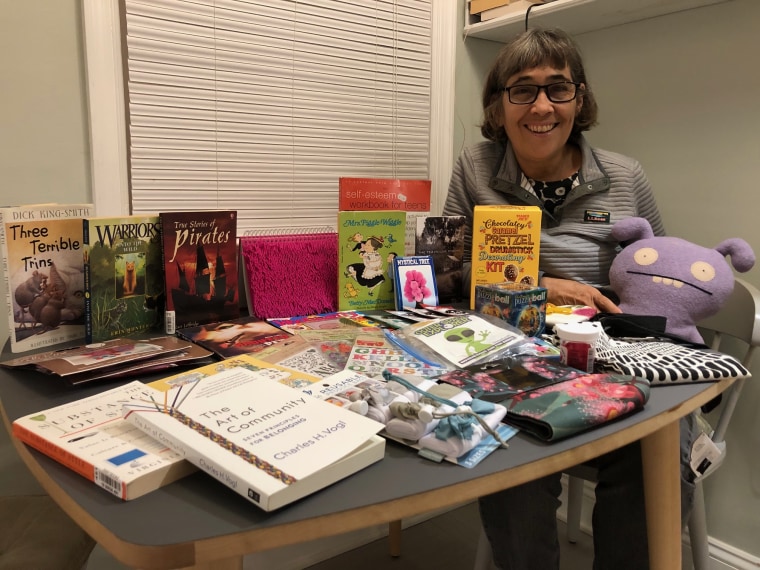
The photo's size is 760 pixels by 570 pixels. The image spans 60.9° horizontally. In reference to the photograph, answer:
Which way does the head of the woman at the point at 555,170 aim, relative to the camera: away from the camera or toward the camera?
toward the camera

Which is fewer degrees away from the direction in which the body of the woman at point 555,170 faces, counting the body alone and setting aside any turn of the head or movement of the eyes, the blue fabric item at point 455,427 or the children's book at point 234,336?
the blue fabric item

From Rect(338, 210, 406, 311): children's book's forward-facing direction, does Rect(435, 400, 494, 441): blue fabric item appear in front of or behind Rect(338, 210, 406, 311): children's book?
in front

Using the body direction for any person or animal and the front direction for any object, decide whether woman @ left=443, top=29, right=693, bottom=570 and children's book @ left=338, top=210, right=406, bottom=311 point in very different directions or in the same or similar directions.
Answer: same or similar directions

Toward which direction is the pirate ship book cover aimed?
toward the camera

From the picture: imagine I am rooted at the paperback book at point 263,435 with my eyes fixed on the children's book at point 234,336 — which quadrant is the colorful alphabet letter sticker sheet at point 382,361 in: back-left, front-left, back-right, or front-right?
front-right

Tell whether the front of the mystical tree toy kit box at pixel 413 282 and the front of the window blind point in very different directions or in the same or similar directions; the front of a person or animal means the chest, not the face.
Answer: same or similar directions

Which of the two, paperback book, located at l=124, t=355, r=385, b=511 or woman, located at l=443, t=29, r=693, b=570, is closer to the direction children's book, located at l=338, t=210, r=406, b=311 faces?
the paperback book

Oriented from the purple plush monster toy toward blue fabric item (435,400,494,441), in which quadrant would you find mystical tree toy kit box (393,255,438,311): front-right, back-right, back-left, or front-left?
front-right

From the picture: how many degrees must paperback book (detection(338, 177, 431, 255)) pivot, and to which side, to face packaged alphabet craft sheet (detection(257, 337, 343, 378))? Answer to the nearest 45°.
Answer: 0° — it already faces it

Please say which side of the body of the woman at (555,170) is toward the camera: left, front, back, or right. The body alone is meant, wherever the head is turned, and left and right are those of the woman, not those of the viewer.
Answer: front

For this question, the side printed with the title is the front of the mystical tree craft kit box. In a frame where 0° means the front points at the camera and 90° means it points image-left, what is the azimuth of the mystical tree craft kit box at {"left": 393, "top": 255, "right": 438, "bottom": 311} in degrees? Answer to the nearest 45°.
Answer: approximately 0°

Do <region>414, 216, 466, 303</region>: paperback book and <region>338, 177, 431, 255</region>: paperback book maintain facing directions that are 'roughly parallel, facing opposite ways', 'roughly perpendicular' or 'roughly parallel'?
roughly parallel

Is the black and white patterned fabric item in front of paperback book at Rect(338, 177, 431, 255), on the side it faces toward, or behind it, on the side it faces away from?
in front

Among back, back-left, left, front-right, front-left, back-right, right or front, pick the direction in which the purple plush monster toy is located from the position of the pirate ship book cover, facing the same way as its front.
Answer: left

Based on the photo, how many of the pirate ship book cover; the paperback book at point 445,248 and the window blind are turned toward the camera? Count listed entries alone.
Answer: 3

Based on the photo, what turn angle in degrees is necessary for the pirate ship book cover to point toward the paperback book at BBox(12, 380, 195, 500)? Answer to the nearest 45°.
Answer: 0° — it already faces it
